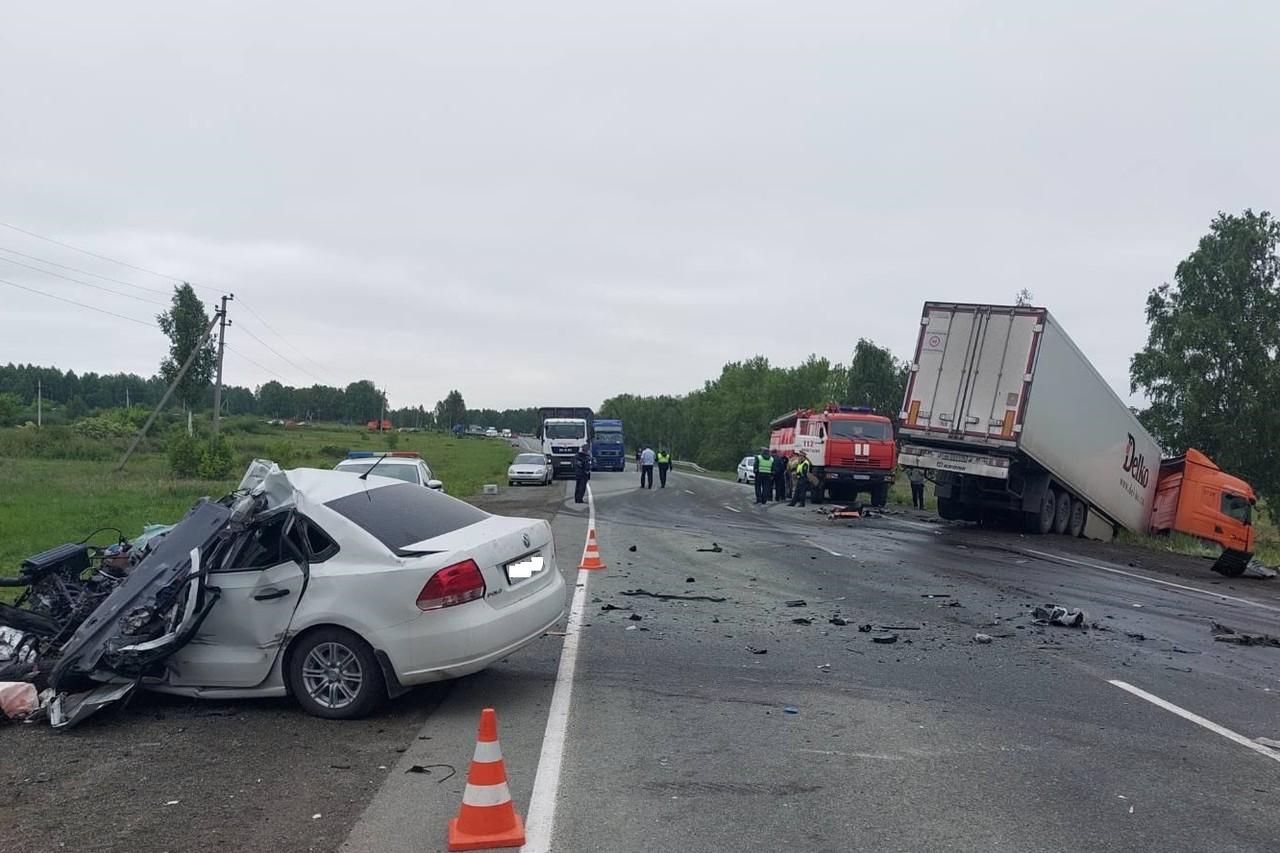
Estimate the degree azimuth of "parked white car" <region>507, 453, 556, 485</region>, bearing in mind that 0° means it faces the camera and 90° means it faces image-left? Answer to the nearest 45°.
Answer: approximately 0°

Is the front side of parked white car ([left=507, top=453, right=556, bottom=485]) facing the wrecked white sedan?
yes

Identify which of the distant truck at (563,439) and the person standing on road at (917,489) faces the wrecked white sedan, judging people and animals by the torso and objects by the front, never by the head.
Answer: the distant truck

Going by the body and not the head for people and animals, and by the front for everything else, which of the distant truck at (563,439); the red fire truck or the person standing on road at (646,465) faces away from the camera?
the person standing on road

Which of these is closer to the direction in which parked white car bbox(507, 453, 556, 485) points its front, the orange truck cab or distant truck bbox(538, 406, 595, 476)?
the orange truck cab

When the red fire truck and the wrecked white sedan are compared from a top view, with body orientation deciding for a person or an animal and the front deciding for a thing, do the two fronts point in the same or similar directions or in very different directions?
very different directions

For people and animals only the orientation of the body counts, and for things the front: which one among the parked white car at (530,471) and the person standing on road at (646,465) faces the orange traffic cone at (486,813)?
the parked white car

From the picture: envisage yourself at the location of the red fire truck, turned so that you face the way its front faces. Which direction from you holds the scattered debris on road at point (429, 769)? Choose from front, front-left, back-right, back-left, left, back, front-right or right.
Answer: front-right

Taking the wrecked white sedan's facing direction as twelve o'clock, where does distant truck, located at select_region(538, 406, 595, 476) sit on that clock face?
The distant truck is roughly at 2 o'clock from the wrecked white sedan.

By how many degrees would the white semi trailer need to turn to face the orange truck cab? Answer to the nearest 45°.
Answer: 0° — it already faces it

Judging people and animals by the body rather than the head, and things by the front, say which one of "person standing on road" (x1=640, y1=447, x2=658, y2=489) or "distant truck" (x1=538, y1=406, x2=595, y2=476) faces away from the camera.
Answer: the person standing on road

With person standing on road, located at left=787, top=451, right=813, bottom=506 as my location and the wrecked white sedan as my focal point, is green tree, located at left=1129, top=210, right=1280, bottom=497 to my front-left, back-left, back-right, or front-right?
back-left

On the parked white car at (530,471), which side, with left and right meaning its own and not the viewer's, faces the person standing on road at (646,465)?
left

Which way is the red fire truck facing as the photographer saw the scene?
facing the viewer and to the right of the viewer

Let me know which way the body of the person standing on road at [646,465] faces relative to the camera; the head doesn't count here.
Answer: away from the camera
